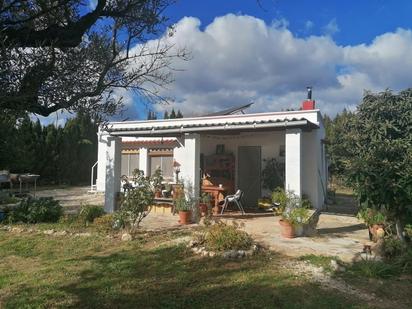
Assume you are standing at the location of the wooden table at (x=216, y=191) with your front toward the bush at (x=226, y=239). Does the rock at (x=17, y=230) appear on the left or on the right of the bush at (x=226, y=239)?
right

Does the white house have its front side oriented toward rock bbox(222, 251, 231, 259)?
yes

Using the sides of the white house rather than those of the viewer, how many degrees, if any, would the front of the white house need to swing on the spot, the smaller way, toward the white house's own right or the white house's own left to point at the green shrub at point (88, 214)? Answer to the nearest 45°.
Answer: approximately 45° to the white house's own right

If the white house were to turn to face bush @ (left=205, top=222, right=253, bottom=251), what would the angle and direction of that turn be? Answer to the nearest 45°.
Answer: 0° — it already faces it

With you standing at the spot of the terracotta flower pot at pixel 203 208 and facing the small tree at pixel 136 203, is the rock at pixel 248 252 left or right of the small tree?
left

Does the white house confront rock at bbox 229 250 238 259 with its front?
yes

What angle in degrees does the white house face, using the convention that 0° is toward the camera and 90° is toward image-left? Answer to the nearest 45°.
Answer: approximately 0°

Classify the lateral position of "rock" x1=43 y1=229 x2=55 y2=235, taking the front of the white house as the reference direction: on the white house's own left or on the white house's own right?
on the white house's own right

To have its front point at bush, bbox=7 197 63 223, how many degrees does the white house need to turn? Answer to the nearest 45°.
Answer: approximately 90° to its right

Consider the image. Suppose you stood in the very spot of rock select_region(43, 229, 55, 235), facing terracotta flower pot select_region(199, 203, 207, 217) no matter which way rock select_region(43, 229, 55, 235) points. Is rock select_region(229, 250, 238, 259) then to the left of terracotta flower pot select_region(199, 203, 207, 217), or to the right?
right

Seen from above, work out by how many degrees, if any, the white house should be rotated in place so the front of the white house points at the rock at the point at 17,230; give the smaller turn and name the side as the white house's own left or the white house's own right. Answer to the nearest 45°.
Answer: approximately 45° to the white house's own right

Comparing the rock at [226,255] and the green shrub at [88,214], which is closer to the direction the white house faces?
the rock

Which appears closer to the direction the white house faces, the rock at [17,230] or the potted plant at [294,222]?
the potted plant
